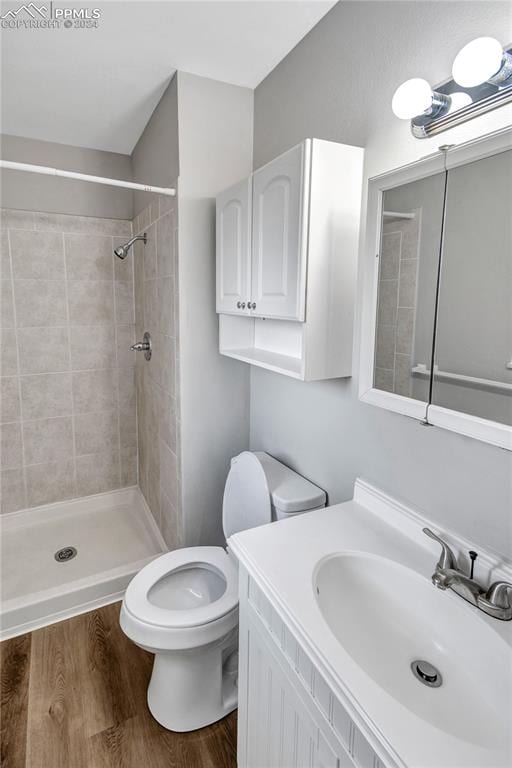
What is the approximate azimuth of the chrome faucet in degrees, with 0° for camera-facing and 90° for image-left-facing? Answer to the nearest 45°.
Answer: approximately 45°

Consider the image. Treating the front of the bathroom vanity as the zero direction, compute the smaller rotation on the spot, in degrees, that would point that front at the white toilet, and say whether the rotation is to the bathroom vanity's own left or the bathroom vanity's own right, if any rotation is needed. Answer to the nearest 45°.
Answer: approximately 90° to the bathroom vanity's own right

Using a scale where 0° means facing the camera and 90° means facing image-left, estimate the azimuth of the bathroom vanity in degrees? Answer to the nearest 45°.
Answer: approximately 45°
